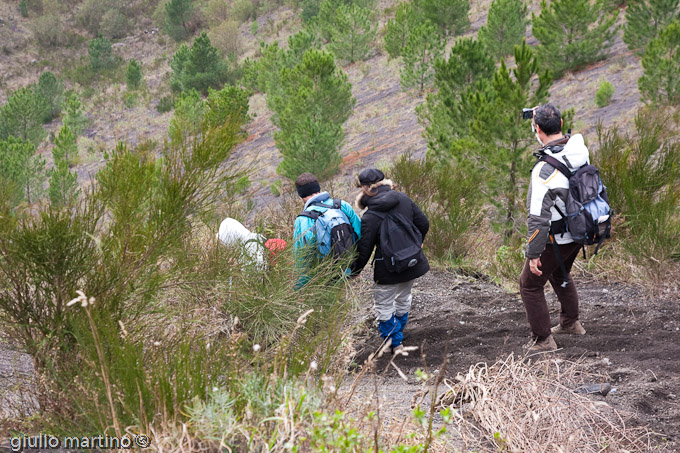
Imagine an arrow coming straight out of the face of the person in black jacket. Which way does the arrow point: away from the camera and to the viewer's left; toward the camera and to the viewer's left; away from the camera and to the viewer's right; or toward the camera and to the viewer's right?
away from the camera and to the viewer's left

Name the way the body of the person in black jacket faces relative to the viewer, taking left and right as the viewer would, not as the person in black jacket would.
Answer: facing away from the viewer and to the left of the viewer

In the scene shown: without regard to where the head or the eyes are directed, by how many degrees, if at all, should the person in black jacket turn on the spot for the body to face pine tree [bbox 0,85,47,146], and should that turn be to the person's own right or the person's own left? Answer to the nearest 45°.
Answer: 0° — they already face it

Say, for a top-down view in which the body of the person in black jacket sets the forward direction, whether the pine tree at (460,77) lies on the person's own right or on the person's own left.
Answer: on the person's own right

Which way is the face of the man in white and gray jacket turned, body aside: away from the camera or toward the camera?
away from the camera

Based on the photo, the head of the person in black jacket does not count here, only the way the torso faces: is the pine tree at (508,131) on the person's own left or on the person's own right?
on the person's own right

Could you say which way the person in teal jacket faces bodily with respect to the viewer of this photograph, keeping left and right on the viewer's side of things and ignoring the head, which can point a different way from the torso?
facing away from the viewer and to the left of the viewer

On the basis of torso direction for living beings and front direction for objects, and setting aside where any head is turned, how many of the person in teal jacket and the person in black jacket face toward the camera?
0
